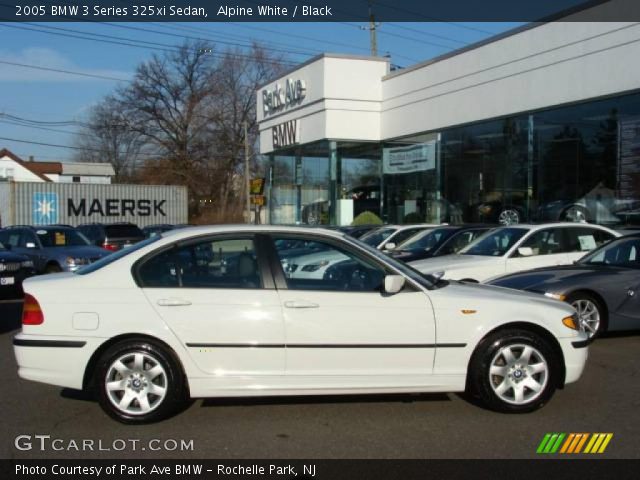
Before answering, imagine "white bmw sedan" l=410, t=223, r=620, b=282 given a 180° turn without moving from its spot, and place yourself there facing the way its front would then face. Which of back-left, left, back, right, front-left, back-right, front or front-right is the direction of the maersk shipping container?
left

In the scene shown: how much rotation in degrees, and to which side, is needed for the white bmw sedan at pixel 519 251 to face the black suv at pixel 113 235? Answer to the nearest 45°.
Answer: approximately 90° to its right

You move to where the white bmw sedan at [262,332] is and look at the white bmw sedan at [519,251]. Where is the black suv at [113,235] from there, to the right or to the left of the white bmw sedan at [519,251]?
left

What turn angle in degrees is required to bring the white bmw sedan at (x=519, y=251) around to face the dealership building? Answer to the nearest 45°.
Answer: approximately 135° to its right

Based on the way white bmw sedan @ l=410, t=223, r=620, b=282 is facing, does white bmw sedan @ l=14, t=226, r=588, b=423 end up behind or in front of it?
in front

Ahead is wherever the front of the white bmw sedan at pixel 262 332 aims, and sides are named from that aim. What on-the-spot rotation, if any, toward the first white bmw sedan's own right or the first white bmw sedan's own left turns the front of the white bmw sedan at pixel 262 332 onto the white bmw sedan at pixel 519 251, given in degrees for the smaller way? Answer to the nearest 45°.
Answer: approximately 45° to the first white bmw sedan's own left

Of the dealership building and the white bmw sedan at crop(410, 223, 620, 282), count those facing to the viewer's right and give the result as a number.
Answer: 0

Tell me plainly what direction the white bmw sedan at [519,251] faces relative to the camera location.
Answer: facing the viewer and to the left of the viewer

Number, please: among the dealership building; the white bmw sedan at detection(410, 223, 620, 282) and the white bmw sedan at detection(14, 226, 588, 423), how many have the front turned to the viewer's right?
1

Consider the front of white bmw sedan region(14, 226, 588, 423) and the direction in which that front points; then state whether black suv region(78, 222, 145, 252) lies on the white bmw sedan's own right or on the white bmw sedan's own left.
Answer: on the white bmw sedan's own left

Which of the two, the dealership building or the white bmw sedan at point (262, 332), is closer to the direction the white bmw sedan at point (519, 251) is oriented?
the white bmw sedan

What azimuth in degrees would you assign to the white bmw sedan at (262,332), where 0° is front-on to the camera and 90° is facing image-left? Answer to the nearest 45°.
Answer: approximately 270°

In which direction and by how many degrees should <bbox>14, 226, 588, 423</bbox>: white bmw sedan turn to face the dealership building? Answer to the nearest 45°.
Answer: approximately 90° to its left
